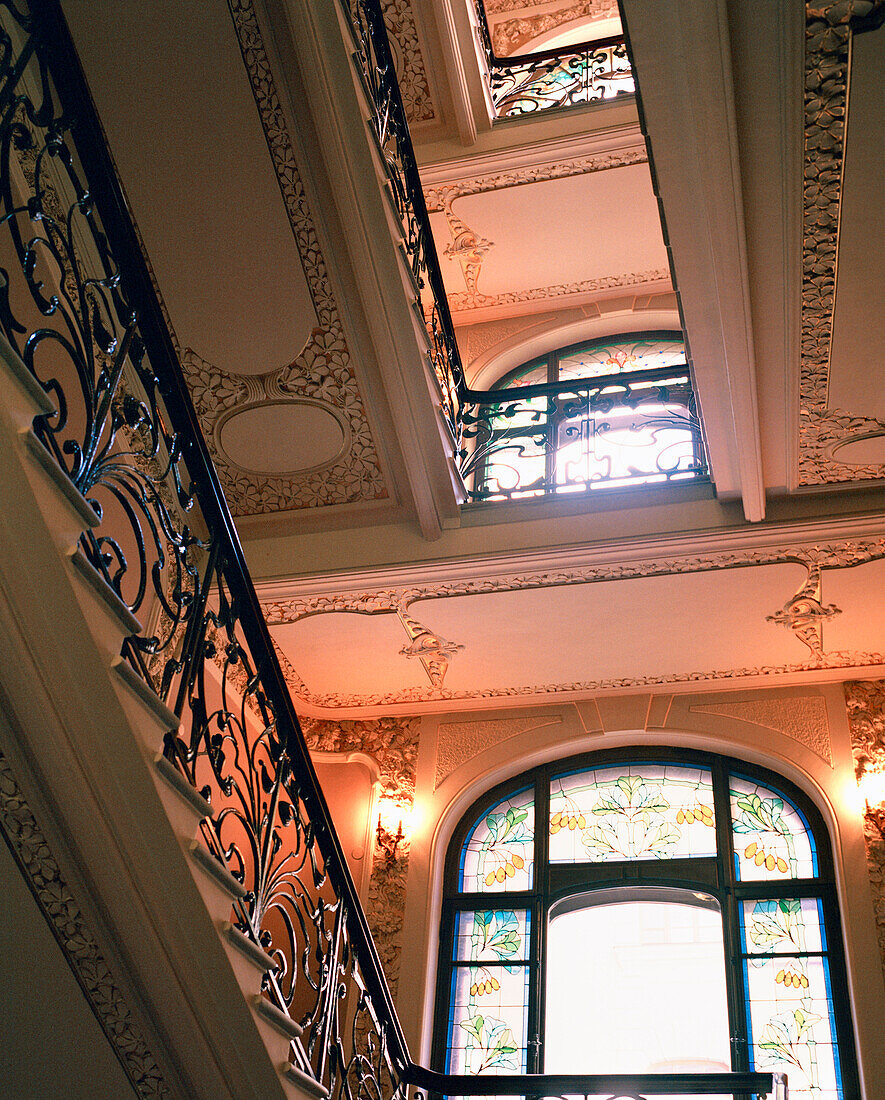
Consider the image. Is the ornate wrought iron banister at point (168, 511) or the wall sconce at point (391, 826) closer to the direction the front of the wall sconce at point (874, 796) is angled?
the ornate wrought iron banister

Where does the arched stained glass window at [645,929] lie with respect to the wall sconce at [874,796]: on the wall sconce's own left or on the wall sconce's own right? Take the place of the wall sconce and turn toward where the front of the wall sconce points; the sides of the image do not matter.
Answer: on the wall sconce's own right

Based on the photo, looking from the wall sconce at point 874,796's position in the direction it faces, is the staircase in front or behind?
in front

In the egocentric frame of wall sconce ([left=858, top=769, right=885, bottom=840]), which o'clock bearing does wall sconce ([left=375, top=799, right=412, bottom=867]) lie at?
wall sconce ([left=375, top=799, right=412, bottom=867]) is roughly at 3 o'clock from wall sconce ([left=858, top=769, right=885, bottom=840]).

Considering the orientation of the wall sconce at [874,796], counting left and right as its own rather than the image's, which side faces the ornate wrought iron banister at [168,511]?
front

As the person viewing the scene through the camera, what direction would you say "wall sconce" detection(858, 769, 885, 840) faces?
facing the viewer
